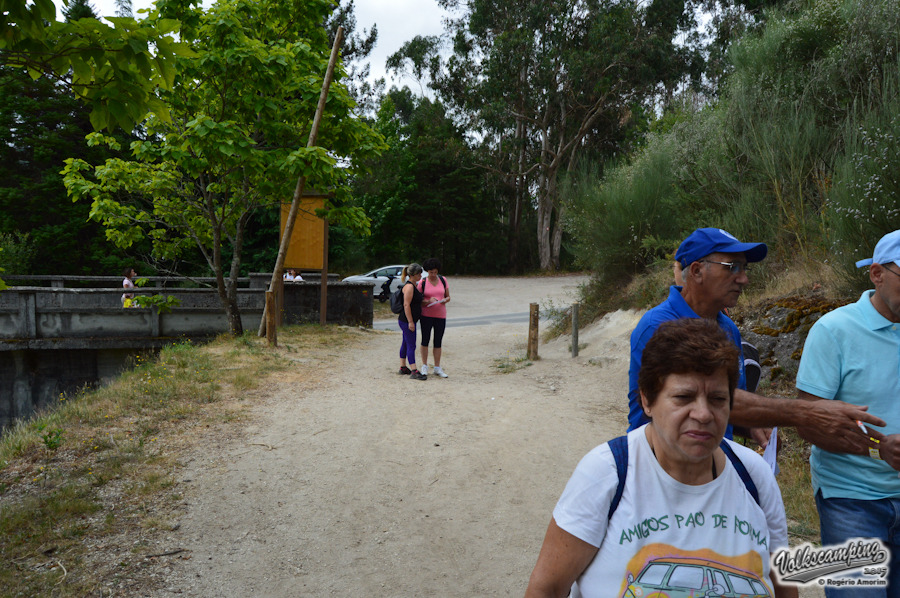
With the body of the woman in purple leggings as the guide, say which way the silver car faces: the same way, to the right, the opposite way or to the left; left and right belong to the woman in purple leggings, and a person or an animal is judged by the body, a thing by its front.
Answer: the opposite way

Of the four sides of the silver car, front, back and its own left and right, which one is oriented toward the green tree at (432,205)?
right

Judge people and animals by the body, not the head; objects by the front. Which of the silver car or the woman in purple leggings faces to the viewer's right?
the woman in purple leggings

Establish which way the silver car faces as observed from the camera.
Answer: facing to the left of the viewer

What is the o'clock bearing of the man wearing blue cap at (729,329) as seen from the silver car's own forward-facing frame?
The man wearing blue cap is roughly at 9 o'clock from the silver car.

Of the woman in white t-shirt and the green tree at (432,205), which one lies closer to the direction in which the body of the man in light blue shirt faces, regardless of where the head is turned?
the woman in white t-shirt

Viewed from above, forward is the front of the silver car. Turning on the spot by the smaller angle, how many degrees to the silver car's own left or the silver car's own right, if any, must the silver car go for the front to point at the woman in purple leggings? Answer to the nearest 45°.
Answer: approximately 90° to the silver car's own left

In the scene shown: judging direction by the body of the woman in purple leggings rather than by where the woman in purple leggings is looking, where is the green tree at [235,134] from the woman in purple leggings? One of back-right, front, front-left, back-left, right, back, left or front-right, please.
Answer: back-left

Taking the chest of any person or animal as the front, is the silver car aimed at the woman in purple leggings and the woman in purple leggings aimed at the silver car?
no

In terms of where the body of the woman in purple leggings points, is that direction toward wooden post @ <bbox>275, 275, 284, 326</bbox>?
no

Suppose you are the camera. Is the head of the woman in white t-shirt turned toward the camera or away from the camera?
toward the camera

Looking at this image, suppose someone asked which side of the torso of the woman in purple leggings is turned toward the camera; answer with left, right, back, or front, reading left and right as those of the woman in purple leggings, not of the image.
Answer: right

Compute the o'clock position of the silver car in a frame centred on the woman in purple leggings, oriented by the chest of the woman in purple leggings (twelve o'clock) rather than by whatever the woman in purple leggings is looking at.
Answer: The silver car is roughly at 9 o'clock from the woman in purple leggings.

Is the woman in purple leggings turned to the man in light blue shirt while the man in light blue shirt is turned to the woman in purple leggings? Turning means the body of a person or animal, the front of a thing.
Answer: no
